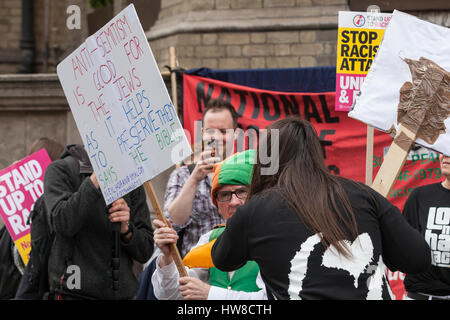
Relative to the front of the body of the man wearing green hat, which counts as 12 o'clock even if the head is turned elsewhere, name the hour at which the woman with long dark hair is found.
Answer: The woman with long dark hair is roughly at 11 o'clock from the man wearing green hat.

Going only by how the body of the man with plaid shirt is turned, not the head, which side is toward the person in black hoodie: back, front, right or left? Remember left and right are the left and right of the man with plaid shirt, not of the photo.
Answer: right

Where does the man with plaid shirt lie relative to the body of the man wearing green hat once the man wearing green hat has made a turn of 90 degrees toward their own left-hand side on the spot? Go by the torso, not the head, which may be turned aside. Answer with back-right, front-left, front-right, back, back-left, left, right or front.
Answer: left

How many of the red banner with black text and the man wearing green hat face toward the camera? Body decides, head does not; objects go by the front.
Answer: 2

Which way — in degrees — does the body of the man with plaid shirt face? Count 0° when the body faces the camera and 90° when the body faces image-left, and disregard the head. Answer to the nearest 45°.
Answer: approximately 0°

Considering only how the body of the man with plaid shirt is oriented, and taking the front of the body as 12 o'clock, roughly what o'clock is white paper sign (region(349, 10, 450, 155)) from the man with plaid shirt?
The white paper sign is roughly at 10 o'clock from the man with plaid shirt.
